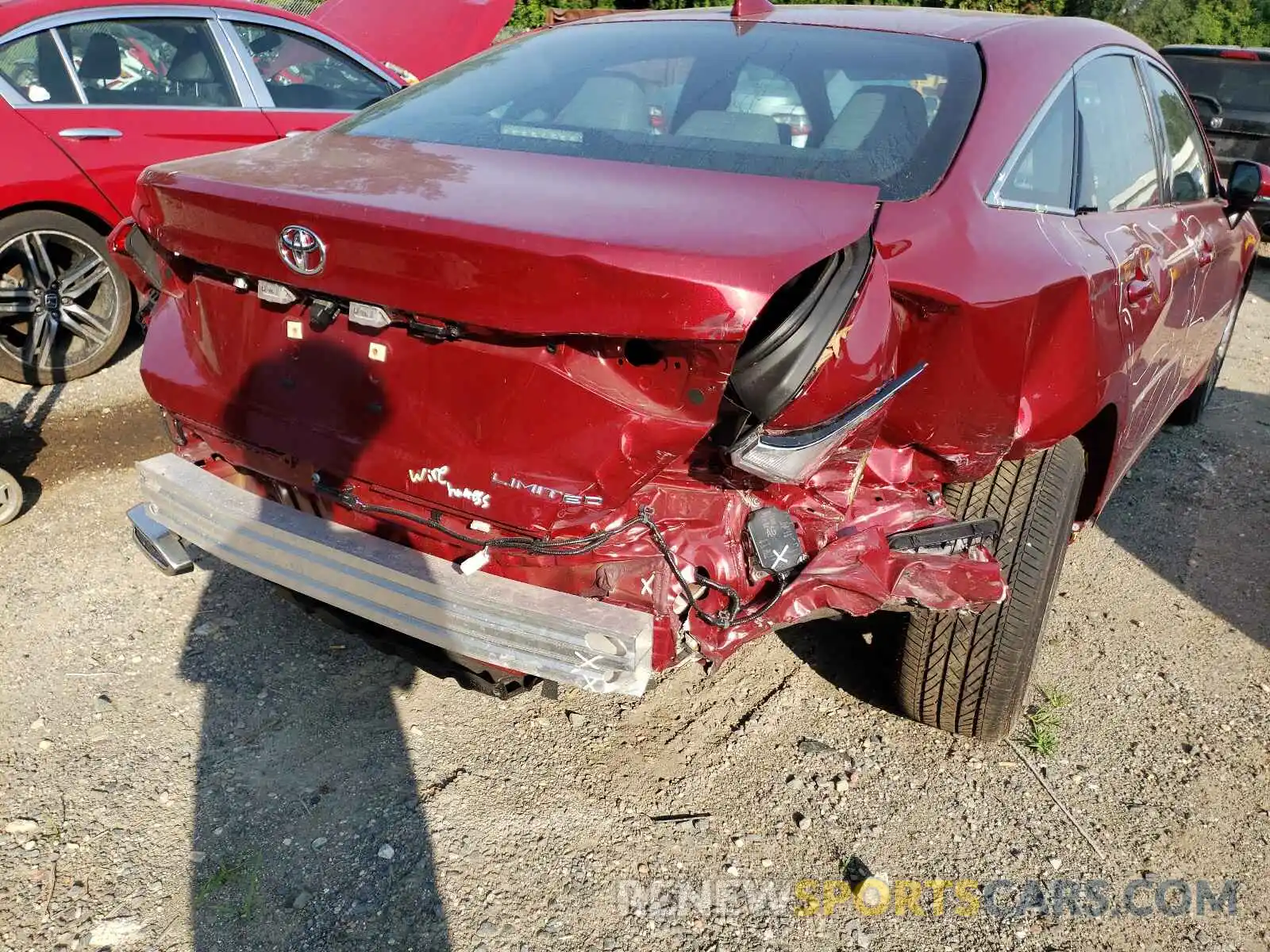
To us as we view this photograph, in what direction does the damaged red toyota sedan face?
facing away from the viewer and to the right of the viewer

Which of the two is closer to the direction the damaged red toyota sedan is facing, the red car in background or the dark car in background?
the dark car in background

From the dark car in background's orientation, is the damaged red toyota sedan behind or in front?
behind

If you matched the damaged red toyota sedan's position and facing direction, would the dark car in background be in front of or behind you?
in front

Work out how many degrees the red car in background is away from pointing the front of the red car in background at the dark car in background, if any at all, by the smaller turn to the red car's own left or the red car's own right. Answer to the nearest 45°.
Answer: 0° — it already faces it

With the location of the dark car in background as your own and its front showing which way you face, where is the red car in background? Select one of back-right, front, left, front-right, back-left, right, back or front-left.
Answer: back-left

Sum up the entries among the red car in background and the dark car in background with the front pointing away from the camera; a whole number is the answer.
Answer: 1

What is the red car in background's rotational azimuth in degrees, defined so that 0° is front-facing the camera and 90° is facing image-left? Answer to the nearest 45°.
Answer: approximately 270°

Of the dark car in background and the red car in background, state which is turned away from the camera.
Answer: the dark car in background

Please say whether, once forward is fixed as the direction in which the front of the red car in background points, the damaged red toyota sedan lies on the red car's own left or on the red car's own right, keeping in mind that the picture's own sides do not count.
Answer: on the red car's own right

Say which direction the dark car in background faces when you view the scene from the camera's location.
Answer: facing away from the viewer

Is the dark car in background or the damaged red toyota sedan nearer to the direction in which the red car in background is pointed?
the dark car in background
